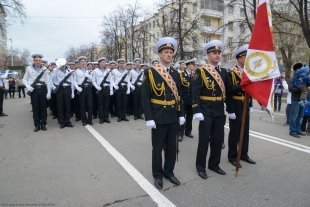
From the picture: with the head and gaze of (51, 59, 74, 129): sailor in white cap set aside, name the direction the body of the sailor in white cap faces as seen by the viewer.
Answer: toward the camera

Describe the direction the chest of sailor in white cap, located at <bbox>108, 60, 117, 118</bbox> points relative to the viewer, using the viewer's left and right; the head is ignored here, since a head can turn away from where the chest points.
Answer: facing the viewer

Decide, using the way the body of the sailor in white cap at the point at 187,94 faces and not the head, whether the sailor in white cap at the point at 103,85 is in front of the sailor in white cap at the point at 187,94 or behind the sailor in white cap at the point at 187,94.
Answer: behind

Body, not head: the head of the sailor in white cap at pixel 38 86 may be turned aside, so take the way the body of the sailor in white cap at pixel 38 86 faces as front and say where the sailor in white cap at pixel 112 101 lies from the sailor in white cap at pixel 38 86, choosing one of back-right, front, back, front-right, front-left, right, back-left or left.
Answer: back-left

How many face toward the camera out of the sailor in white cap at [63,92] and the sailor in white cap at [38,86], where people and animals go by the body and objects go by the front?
2

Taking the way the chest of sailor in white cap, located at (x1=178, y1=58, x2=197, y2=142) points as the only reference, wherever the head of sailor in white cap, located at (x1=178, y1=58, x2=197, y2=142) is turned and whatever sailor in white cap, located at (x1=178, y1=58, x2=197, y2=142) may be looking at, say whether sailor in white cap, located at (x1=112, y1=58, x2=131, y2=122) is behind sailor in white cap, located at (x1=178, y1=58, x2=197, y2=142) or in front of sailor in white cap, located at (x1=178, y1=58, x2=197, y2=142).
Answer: behind

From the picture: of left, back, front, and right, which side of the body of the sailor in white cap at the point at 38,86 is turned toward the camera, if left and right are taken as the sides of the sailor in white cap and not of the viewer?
front

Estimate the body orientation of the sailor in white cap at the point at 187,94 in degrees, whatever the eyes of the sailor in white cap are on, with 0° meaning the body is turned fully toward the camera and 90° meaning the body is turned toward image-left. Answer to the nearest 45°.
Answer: approximately 315°

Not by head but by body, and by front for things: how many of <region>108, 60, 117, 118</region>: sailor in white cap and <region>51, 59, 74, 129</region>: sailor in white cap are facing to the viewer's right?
0

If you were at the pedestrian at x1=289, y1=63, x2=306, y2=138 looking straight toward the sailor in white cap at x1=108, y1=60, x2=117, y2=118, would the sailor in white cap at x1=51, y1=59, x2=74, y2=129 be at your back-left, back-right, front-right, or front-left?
front-left

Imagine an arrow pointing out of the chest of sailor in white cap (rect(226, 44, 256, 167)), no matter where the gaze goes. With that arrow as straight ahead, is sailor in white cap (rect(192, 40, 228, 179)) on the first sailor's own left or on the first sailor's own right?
on the first sailor's own right
